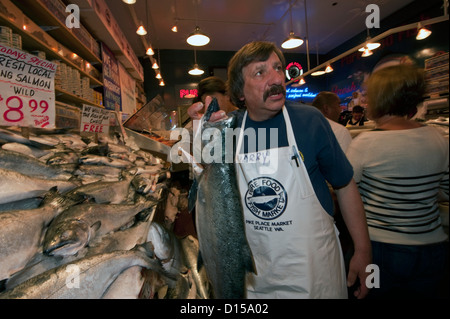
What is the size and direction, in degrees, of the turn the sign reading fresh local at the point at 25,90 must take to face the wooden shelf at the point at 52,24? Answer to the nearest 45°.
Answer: approximately 135° to its left

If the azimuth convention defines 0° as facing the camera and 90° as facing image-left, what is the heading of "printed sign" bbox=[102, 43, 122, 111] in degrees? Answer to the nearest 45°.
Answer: approximately 315°

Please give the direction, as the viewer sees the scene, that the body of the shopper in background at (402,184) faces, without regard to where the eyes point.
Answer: away from the camera

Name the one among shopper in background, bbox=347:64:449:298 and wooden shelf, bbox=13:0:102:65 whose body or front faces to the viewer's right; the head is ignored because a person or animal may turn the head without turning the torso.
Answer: the wooden shelf

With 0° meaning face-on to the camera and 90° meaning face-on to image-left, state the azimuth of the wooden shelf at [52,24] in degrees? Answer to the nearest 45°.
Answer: approximately 270°

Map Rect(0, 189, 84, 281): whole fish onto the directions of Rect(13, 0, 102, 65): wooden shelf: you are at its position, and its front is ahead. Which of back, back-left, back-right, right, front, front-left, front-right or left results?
right

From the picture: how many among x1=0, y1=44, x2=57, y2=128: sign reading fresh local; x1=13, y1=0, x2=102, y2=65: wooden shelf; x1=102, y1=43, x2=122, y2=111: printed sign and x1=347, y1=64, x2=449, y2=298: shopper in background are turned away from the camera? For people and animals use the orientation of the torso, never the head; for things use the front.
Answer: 1

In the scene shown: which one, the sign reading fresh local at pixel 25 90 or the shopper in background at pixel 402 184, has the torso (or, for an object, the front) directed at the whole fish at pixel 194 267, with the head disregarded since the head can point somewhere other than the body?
the sign reading fresh local

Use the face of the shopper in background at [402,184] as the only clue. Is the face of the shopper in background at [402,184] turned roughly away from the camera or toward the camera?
away from the camera

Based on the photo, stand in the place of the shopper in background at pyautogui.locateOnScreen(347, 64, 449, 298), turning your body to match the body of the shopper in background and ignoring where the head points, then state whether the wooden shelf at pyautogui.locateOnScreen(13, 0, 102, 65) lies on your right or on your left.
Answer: on your left

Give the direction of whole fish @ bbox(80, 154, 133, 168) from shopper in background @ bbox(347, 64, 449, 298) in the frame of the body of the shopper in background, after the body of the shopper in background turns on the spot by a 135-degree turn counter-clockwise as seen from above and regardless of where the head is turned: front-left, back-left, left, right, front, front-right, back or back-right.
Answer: front-right
